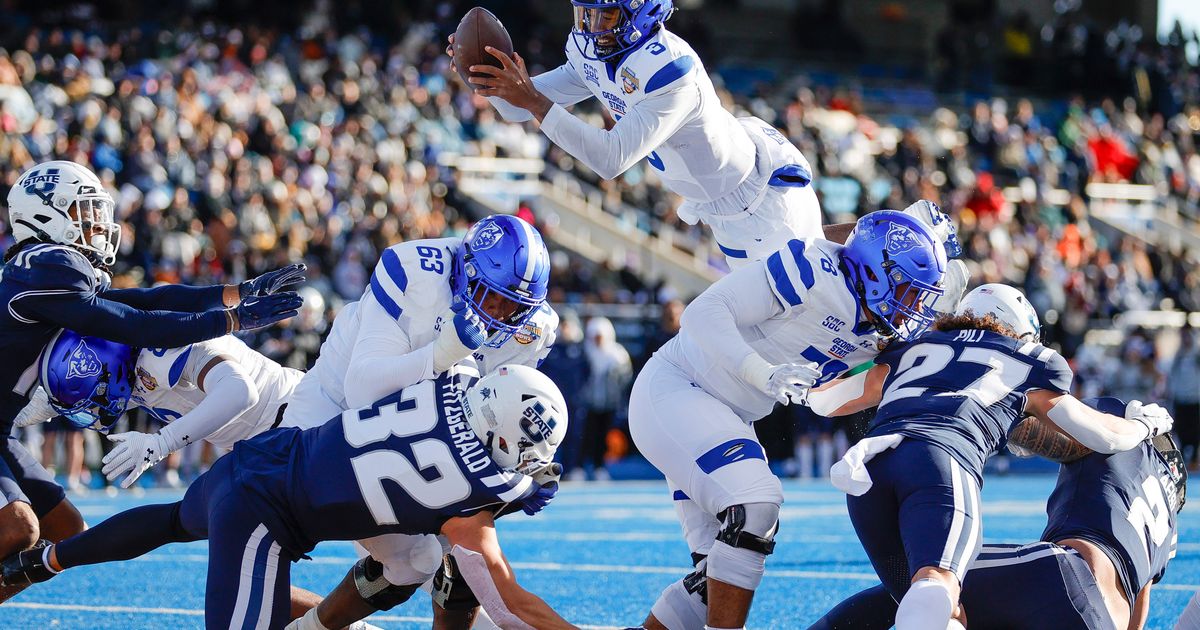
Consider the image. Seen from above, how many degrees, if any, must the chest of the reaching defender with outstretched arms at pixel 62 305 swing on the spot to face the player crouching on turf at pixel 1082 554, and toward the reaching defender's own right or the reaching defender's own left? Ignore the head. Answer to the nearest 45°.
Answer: approximately 45° to the reaching defender's own right

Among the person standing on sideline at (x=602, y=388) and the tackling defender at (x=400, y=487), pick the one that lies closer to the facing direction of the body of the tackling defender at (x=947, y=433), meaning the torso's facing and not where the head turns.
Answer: the person standing on sideline

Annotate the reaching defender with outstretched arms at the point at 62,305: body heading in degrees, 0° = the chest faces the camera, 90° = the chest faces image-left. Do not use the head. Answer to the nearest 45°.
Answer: approximately 270°

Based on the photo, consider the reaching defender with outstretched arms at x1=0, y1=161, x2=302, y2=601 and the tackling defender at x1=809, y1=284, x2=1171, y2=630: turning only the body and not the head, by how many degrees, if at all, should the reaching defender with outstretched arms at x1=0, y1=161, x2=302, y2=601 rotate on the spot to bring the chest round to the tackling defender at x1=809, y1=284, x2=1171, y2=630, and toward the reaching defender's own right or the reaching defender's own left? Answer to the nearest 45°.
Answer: approximately 45° to the reaching defender's own right

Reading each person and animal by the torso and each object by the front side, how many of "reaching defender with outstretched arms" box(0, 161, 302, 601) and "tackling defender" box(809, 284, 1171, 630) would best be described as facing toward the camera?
0

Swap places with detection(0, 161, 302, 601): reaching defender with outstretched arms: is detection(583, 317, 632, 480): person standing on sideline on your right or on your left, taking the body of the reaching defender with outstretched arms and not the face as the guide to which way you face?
on your left
